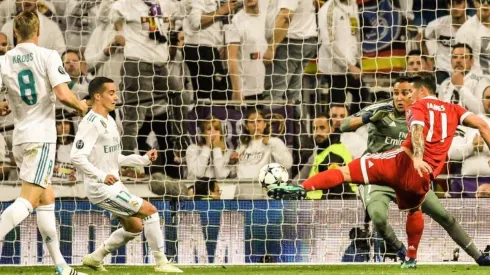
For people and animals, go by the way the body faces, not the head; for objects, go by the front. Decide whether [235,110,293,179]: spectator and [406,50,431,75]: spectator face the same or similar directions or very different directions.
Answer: same or similar directions

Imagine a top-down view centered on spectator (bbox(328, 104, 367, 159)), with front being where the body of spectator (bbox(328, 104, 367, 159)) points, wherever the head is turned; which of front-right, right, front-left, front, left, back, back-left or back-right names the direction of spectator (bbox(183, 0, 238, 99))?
right

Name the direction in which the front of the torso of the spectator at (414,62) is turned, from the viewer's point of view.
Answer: toward the camera

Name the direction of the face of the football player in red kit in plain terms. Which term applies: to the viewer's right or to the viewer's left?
to the viewer's left

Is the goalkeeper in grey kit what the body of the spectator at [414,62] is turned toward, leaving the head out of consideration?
yes

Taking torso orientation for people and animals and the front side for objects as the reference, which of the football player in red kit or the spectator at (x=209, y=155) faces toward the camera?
the spectator

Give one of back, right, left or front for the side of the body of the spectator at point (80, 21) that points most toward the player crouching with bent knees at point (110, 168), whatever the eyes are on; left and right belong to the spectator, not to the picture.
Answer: front

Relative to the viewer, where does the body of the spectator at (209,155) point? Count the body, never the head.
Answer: toward the camera

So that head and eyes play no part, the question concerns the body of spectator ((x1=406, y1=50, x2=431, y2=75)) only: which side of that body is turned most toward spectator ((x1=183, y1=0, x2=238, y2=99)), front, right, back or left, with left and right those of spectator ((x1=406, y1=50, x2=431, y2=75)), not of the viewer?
right

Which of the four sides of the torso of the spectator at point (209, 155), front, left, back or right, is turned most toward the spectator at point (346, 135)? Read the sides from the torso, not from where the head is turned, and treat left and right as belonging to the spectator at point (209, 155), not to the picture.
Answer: left

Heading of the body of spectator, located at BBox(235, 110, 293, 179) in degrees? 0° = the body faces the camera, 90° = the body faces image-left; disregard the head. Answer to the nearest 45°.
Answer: approximately 0°

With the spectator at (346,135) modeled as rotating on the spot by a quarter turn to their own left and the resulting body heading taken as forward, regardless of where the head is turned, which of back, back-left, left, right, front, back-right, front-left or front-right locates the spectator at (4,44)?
back

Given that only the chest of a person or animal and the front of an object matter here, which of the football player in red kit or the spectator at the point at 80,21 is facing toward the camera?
the spectator

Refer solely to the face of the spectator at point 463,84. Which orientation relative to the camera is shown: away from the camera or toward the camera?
toward the camera

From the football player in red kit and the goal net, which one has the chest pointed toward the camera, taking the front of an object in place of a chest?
the goal net
